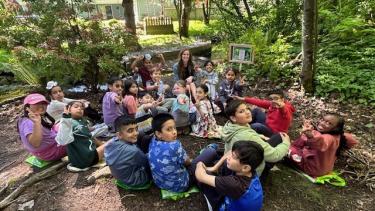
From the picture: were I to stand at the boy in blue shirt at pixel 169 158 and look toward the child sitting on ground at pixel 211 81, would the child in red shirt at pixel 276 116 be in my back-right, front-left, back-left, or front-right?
front-right

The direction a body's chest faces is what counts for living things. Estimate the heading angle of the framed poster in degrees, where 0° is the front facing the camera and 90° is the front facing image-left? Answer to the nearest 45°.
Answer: approximately 0°

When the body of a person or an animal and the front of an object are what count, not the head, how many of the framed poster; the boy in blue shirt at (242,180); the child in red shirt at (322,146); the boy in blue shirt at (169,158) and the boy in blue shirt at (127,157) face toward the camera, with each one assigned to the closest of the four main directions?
1

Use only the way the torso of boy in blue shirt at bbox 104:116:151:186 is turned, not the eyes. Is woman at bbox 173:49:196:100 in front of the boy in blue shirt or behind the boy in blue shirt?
in front

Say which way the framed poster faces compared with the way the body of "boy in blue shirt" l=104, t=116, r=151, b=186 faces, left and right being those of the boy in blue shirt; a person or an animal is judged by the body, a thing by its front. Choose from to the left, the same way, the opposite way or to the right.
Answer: the opposite way

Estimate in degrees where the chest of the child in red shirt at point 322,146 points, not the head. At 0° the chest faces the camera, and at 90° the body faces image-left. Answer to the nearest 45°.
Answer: approximately 90°

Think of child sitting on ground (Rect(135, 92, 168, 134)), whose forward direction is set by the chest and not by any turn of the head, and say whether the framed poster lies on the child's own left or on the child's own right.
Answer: on the child's own left

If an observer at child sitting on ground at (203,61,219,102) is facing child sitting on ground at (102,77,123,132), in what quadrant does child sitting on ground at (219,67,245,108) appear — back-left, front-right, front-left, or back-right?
back-left

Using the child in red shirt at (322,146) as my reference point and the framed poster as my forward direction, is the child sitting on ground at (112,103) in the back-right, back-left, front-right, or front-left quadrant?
front-left

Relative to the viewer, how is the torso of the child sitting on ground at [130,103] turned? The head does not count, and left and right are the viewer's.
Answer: facing the viewer and to the right of the viewer
